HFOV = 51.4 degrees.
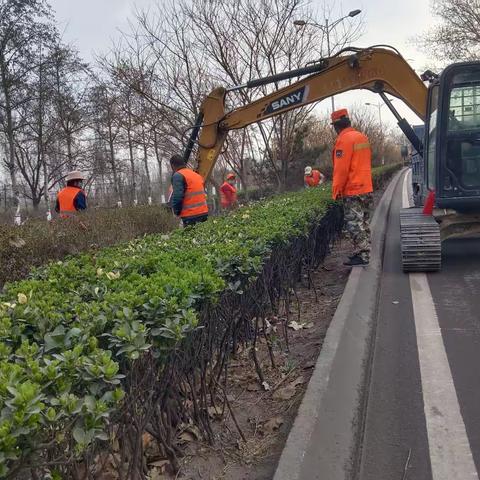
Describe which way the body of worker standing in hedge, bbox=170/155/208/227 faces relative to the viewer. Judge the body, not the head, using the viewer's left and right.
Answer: facing away from the viewer and to the left of the viewer

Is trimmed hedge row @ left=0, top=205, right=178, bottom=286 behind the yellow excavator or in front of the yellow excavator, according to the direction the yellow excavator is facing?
in front

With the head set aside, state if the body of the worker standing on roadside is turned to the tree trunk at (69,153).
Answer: yes

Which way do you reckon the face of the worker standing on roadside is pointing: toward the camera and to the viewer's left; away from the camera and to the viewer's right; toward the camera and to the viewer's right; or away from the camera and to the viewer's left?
away from the camera and to the viewer's left

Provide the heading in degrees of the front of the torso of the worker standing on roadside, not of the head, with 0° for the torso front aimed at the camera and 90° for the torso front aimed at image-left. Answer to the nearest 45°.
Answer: approximately 135°

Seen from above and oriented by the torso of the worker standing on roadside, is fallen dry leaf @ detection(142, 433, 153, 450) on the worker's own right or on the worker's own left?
on the worker's own left

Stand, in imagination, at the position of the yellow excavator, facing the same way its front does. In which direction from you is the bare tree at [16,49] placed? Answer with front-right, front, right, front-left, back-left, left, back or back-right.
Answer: front-right

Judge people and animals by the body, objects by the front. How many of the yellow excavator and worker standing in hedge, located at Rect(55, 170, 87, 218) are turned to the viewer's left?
1

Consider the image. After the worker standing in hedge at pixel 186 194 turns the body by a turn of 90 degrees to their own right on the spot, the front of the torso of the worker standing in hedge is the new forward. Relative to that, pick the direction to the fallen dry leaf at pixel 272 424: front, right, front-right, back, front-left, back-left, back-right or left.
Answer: back-right

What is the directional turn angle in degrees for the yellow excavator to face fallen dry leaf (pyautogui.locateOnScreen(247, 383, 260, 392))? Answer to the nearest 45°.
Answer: approximately 45° to its left

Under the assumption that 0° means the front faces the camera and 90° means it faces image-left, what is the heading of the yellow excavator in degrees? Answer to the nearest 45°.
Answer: approximately 90°

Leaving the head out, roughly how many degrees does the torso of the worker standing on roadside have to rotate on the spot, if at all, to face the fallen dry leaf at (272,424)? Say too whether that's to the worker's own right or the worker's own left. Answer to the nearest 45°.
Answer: approximately 135° to the worker's own left

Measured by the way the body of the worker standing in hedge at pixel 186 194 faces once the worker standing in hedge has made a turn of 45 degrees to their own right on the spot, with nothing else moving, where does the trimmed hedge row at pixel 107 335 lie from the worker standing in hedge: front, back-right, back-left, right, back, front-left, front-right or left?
back

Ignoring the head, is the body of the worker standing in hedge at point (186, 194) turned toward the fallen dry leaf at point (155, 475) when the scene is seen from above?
no
